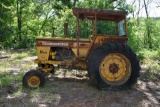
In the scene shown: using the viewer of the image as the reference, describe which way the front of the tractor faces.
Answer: facing to the left of the viewer
